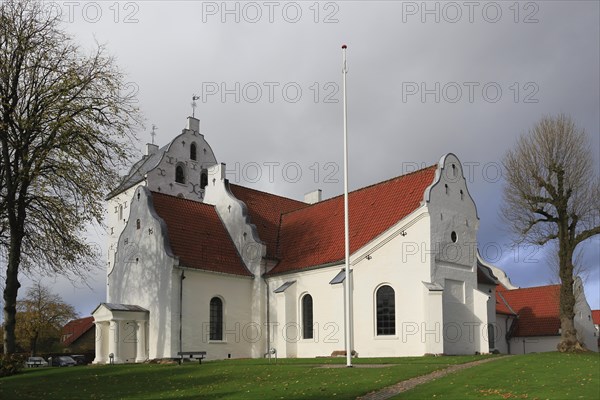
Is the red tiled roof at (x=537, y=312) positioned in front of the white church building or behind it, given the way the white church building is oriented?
behind

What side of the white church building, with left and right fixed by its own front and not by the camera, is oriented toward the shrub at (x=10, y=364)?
front

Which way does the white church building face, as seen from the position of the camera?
facing the viewer and to the left of the viewer

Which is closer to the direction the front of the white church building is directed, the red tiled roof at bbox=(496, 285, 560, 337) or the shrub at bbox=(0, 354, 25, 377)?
the shrub

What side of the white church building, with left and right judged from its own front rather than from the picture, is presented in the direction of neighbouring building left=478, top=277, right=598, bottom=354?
back

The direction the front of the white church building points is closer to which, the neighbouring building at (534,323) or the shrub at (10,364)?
the shrub
